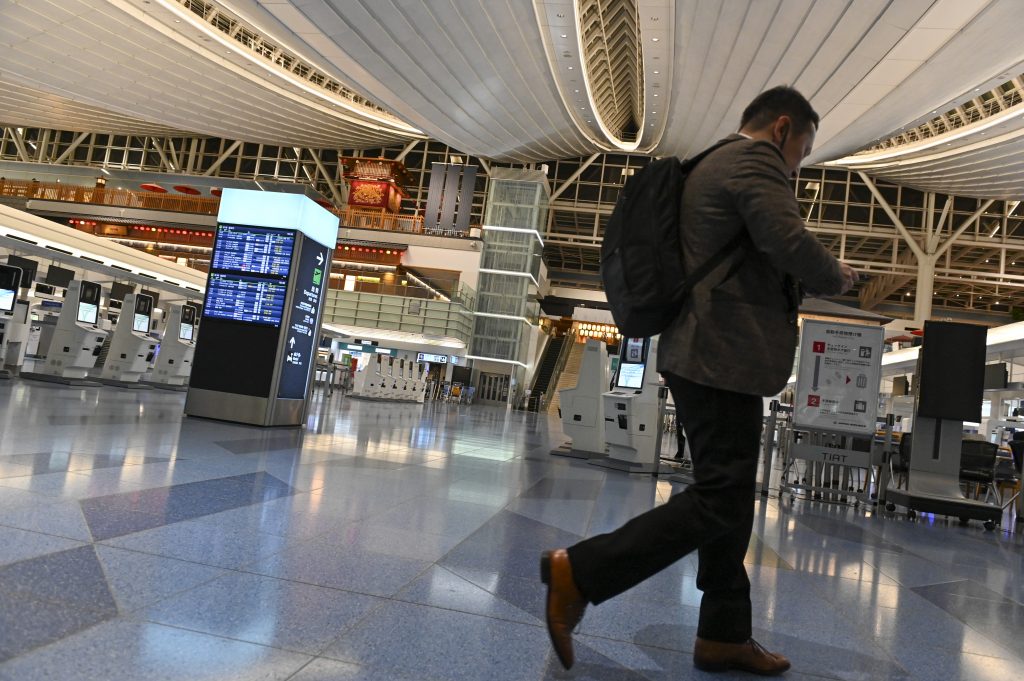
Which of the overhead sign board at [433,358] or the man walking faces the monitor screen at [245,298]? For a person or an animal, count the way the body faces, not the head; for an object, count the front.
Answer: the overhead sign board

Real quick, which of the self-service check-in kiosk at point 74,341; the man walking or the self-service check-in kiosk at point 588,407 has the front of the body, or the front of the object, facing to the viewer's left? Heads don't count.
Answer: the self-service check-in kiosk at point 588,407

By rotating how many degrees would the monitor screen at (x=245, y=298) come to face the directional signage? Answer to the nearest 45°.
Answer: approximately 90° to its left

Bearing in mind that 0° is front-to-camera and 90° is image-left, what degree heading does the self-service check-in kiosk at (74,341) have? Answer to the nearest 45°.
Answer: approximately 315°

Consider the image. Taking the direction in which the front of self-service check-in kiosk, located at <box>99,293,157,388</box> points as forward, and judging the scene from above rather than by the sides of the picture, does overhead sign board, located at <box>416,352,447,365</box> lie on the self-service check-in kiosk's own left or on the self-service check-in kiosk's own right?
on the self-service check-in kiosk's own left

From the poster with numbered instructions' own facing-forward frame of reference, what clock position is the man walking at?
The man walking is roughly at 12 o'clock from the poster with numbered instructions.

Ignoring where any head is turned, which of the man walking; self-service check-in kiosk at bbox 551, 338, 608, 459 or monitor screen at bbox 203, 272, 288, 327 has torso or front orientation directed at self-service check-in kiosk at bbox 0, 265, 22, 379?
self-service check-in kiosk at bbox 551, 338, 608, 459

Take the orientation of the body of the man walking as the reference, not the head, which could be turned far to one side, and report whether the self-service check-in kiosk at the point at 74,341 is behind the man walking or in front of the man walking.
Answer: behind

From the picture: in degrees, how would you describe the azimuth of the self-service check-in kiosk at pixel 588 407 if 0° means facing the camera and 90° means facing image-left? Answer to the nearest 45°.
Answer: approximately 90°

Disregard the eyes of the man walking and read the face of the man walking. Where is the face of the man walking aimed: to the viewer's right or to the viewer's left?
to the viewer's right

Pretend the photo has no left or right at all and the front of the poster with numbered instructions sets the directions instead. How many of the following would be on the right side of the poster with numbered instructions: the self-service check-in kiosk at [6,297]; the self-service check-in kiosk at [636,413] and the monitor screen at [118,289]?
3

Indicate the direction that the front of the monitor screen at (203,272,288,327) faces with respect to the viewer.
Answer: facing the viewer

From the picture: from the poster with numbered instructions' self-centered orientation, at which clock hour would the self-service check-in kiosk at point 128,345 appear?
The self-service check-in kiosk is roughly at 3 o'clock from the poster with numbered instructions.

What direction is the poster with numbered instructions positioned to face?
toward the camera

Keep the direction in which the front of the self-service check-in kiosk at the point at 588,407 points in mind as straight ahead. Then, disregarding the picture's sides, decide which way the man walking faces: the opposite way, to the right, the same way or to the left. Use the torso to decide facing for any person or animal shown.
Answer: the opposite way

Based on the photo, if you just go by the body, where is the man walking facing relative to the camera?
to the viewer's right
